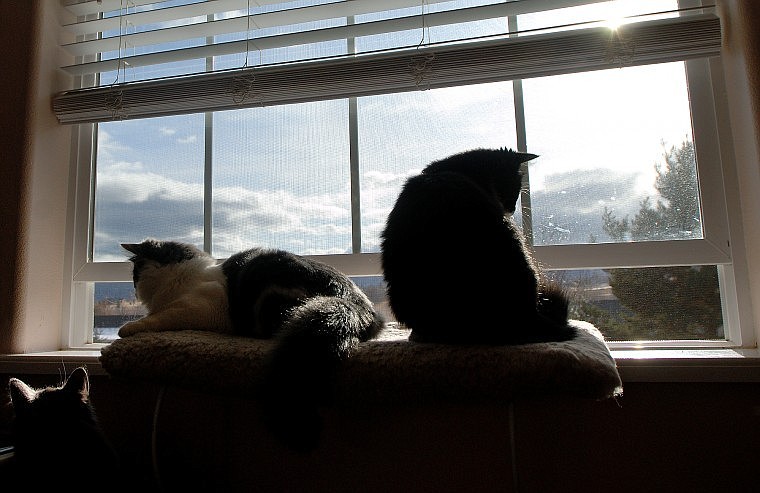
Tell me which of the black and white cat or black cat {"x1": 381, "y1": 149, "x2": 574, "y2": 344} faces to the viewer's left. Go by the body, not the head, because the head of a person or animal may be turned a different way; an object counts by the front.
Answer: the black and white cat

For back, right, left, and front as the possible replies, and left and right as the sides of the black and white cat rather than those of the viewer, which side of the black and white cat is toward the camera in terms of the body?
left

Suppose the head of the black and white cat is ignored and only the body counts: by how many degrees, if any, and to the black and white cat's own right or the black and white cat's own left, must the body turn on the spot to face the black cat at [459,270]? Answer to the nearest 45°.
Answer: approximately 135° to the black and white cat's own left

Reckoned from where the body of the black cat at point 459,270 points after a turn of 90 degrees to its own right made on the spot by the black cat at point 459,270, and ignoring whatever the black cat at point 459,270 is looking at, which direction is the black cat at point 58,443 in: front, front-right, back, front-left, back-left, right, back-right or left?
right
